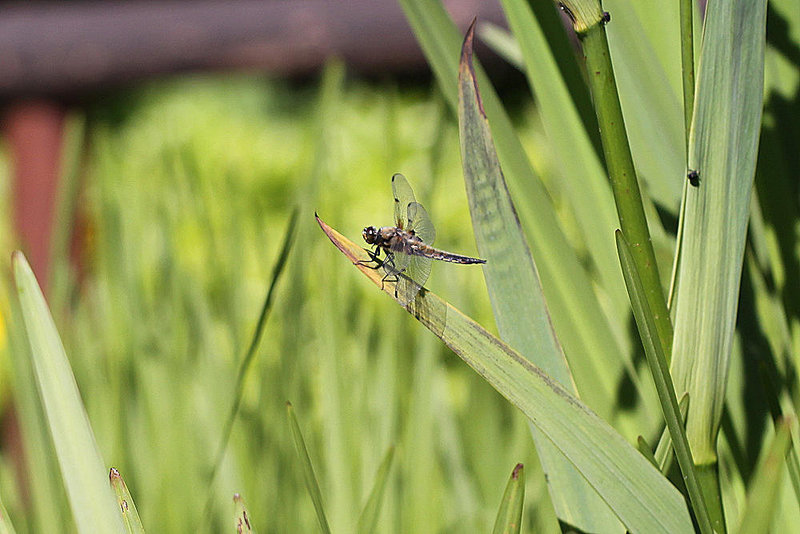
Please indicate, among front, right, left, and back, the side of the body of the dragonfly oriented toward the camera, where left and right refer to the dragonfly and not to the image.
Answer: left
